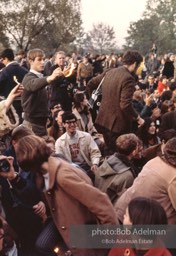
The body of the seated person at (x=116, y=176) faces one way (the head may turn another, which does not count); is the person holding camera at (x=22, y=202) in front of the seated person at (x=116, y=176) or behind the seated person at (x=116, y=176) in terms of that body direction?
behind

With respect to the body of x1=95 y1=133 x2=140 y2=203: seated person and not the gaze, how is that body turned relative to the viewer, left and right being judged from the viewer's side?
facing away from the viewer and to the right of the viewer

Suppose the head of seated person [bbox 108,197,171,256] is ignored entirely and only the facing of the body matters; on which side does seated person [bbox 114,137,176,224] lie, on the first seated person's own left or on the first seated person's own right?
on the first seated person's own right

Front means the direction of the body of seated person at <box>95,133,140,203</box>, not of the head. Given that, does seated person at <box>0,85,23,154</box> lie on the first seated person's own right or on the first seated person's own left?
on the first seated person's own left

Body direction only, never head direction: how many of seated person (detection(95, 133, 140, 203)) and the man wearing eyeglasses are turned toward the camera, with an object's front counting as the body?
1

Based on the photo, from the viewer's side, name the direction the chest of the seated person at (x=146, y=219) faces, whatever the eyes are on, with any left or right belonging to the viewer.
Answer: facing away from the viewer and to the left of the viewer
